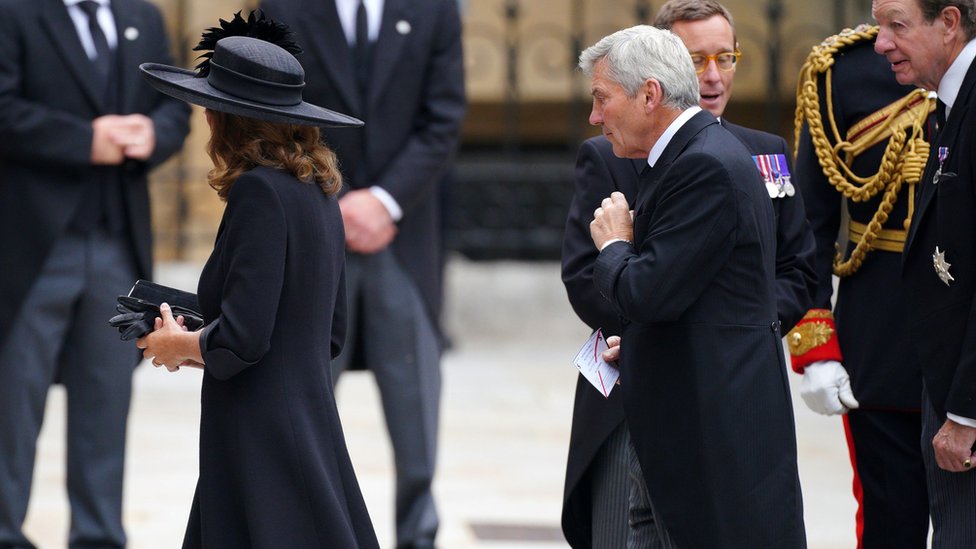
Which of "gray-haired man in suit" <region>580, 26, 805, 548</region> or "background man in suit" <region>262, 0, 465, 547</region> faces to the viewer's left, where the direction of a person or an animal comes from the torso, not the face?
"gray-haired man in suit" <region>580, 26, 805, 548</region>

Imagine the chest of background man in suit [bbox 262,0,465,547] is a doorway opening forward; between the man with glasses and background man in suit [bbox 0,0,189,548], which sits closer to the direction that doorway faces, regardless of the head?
the man with glasses

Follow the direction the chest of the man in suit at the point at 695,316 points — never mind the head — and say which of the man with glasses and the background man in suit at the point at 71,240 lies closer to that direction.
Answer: the background man in suit

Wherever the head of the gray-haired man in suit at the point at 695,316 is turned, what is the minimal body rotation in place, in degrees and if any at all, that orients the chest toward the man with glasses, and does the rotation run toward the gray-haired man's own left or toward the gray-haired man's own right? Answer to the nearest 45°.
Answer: approximately 45° to the gray-haired man's own right

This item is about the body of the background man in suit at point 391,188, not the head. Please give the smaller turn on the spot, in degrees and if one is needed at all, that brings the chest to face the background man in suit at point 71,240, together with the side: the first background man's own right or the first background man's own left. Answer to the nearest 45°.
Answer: approximately 90° to the first background man's own right

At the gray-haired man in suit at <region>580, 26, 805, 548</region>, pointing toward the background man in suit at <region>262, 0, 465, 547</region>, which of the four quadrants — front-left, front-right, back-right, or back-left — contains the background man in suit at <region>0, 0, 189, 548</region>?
front-left

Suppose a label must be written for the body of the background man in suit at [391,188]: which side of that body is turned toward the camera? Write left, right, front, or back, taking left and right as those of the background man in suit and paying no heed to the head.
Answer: front

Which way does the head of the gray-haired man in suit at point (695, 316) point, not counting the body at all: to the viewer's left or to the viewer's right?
to the viewer's left

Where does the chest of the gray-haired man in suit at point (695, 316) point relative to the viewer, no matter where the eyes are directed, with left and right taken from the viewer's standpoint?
facing to the left of the viewer

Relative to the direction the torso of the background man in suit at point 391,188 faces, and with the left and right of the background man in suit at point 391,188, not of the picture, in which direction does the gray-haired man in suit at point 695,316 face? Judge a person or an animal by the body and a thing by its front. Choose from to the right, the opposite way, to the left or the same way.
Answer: to the right

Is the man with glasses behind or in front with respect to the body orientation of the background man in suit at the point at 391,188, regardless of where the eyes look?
in front

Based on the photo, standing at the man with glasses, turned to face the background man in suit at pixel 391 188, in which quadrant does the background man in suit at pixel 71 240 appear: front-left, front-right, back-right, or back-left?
front-left

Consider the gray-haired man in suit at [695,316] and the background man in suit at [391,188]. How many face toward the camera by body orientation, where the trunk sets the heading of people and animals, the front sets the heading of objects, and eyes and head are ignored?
1

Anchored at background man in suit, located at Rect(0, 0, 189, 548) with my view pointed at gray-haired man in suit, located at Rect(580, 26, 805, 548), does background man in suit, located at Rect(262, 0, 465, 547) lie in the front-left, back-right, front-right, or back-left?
front-left
